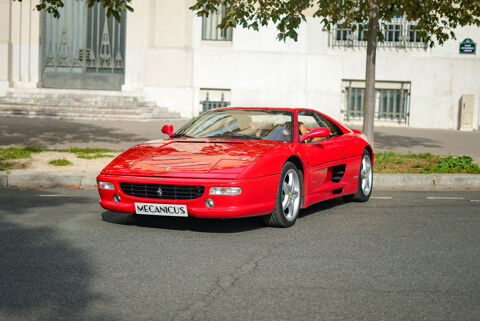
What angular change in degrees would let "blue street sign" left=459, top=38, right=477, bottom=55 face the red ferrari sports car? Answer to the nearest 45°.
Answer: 0° — it already faces it

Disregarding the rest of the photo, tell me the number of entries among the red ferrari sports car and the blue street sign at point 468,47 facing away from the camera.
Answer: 0

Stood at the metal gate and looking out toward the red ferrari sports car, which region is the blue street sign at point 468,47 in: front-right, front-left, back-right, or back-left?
front-left

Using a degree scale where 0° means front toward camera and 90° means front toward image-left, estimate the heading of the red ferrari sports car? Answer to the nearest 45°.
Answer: approximately 45°

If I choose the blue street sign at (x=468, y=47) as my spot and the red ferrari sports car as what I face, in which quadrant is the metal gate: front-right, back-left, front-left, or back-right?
front-right

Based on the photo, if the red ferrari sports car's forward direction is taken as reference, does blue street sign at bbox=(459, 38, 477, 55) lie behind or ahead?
behind

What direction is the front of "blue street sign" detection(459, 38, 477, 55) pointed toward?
toward the camera

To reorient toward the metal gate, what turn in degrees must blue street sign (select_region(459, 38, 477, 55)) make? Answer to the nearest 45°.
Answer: approximately 90° to its right

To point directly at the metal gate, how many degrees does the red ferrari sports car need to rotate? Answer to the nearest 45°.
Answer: approximately 135° to its right

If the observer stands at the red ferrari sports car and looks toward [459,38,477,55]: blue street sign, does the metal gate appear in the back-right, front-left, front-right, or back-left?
front-left
